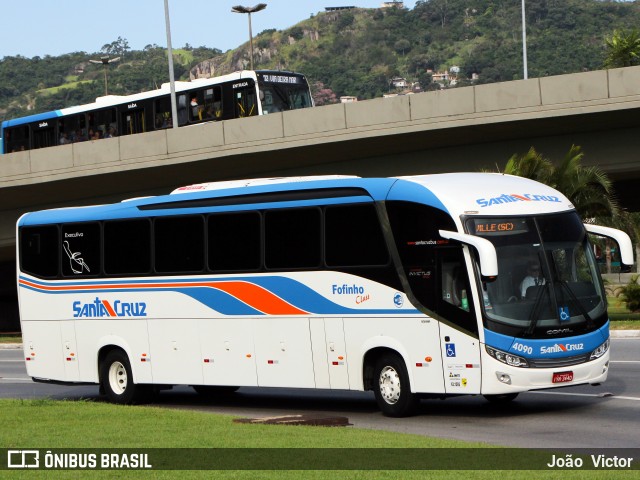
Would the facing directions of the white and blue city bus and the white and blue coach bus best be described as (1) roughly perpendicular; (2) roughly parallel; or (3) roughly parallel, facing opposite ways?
roughly parallel

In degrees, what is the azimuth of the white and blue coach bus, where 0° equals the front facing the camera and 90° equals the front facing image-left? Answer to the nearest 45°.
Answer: approximately 315°

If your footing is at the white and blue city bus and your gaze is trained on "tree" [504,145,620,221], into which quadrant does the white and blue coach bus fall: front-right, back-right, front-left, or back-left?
front-right

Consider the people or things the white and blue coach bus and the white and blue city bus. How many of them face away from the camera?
0

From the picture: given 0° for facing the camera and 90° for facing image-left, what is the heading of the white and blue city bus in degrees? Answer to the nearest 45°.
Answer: approximately 315°

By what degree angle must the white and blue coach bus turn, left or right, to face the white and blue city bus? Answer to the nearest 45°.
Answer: approximately 135° to its left

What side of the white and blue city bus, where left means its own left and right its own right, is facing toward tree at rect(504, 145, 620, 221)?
front

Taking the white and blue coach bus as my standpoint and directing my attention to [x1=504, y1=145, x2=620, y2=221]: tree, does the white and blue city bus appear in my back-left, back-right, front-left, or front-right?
front-left

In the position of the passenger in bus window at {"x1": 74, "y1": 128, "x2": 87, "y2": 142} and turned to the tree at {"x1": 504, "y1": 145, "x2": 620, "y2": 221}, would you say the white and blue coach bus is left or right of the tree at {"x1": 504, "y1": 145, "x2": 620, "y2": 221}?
right
